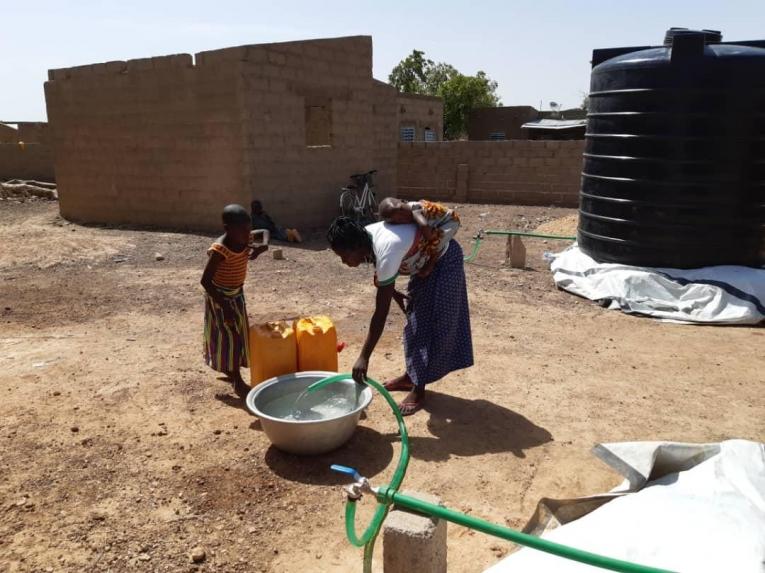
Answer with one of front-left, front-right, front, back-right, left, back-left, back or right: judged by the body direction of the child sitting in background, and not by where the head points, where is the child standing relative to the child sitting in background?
right

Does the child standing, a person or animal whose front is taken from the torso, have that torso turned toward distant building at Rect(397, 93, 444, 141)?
no

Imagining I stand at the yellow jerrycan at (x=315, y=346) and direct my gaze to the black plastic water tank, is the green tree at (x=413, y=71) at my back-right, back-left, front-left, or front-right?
front-left

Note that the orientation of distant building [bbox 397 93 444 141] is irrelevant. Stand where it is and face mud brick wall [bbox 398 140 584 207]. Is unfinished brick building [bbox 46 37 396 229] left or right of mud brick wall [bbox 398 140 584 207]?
right

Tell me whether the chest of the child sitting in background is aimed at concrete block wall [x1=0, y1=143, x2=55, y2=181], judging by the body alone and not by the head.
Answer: no

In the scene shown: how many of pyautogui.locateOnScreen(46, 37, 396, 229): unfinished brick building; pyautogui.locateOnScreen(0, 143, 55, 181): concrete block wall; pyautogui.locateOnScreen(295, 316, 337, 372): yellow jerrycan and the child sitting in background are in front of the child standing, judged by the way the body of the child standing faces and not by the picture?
1

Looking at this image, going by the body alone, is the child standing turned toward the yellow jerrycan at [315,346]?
yes

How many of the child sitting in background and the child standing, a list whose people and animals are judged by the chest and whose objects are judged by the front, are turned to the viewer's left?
0

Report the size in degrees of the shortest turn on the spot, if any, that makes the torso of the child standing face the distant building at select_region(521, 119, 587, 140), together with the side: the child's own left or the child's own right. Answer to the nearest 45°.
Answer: approximately 90° to the child's own left

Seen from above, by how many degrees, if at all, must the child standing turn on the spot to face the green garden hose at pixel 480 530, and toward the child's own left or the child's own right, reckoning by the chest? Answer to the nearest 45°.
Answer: approximately 45° to the child's own right

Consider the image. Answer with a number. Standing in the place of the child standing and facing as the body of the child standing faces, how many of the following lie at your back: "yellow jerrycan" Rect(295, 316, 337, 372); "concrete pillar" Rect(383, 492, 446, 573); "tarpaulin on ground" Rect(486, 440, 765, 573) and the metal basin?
0

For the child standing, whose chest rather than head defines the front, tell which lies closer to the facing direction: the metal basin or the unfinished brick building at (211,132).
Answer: the metal basin

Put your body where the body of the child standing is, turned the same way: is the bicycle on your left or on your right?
on your left

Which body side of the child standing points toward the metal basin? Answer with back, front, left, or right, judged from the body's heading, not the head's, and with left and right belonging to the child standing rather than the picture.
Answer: front

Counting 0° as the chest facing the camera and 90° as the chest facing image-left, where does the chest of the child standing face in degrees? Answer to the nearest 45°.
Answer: approximately 315°

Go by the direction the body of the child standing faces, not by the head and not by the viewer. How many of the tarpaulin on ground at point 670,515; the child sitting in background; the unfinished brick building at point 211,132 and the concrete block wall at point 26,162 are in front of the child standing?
1
